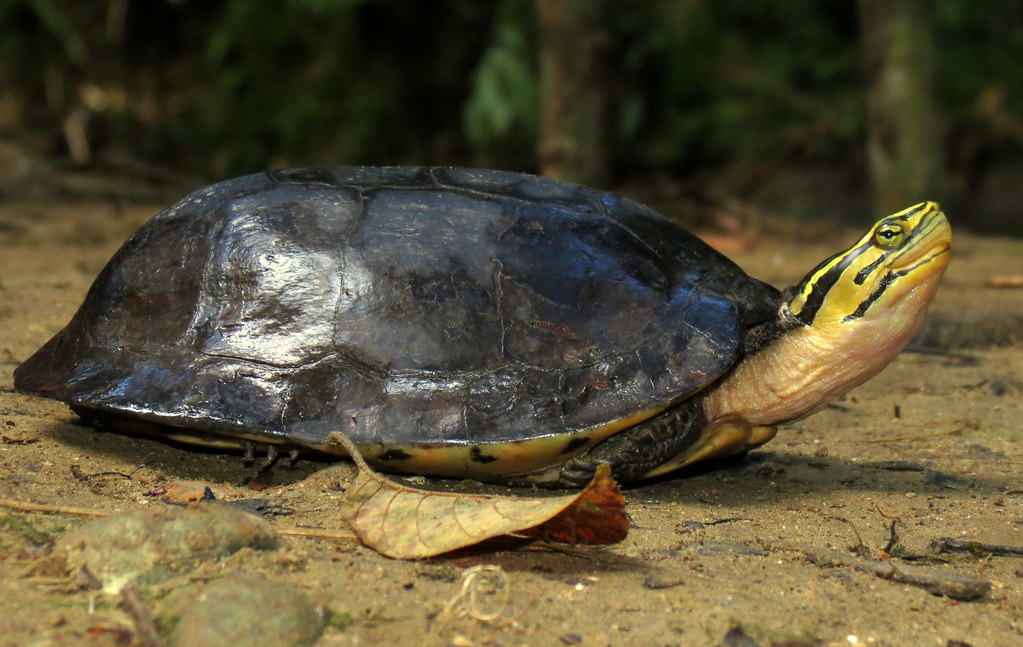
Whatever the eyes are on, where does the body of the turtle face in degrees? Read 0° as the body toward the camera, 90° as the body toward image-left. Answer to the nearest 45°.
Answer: approximately 270°

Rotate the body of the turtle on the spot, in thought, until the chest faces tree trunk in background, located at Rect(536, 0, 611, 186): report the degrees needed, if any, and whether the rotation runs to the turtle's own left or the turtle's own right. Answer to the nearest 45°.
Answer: approximately 90° to the turtle's own left

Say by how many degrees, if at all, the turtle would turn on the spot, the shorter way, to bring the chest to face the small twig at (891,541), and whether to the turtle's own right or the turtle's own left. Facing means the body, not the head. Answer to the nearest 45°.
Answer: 0° — it already faces it

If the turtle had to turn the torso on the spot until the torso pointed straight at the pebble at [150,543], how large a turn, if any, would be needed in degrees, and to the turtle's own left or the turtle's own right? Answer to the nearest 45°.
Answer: approximately 135° to the turtle's own right

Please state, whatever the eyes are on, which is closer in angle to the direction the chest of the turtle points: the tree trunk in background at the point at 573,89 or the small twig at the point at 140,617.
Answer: the tree trunk in background

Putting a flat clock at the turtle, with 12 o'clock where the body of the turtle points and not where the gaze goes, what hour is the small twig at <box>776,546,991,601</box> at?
The small twig is roughly at 1 o'clock from the turtle.
